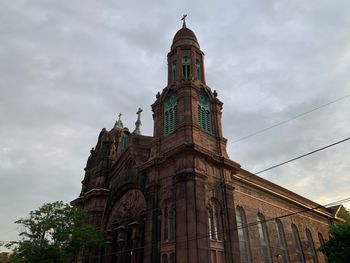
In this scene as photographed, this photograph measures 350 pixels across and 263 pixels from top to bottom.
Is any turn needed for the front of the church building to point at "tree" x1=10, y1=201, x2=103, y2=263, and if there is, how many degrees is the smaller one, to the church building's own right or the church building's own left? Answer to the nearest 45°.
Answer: approximately 45° to the church building's own right

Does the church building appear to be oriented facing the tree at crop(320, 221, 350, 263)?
no
